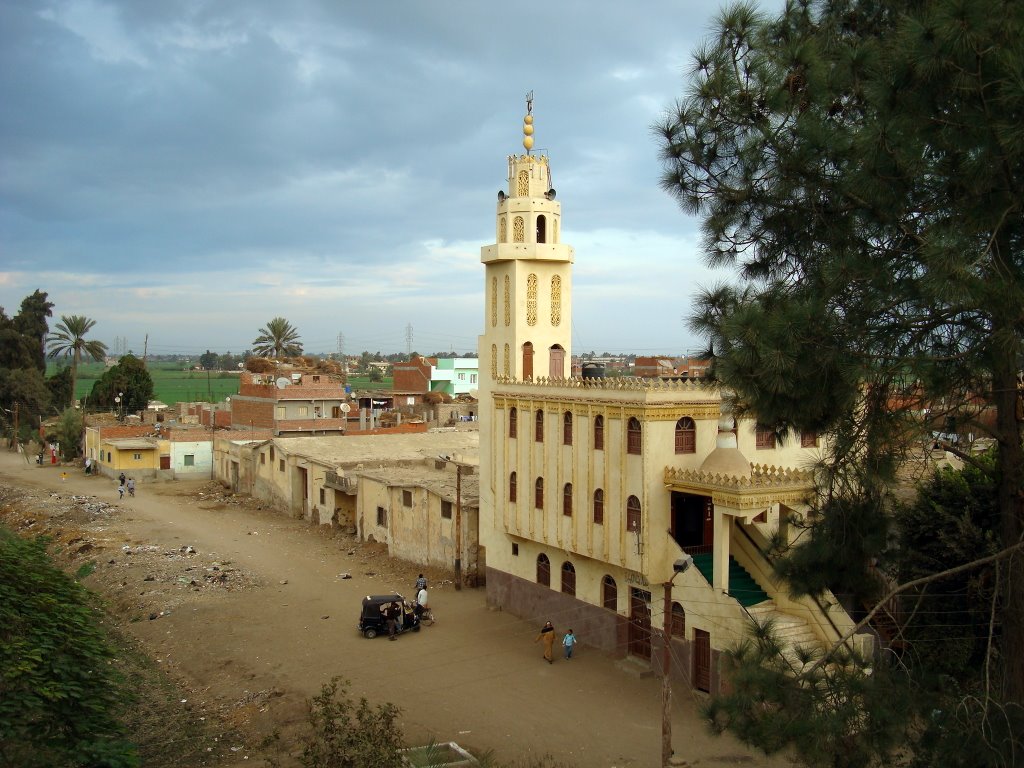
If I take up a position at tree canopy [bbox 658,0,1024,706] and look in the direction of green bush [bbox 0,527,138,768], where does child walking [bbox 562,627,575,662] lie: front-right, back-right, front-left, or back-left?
front-right

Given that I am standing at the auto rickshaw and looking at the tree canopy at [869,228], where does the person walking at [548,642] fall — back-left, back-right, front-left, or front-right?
front-left

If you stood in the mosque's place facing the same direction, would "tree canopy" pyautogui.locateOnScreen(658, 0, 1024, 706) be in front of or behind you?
in front

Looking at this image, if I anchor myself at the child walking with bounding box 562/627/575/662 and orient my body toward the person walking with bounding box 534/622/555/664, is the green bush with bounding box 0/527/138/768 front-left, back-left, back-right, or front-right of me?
front-left
